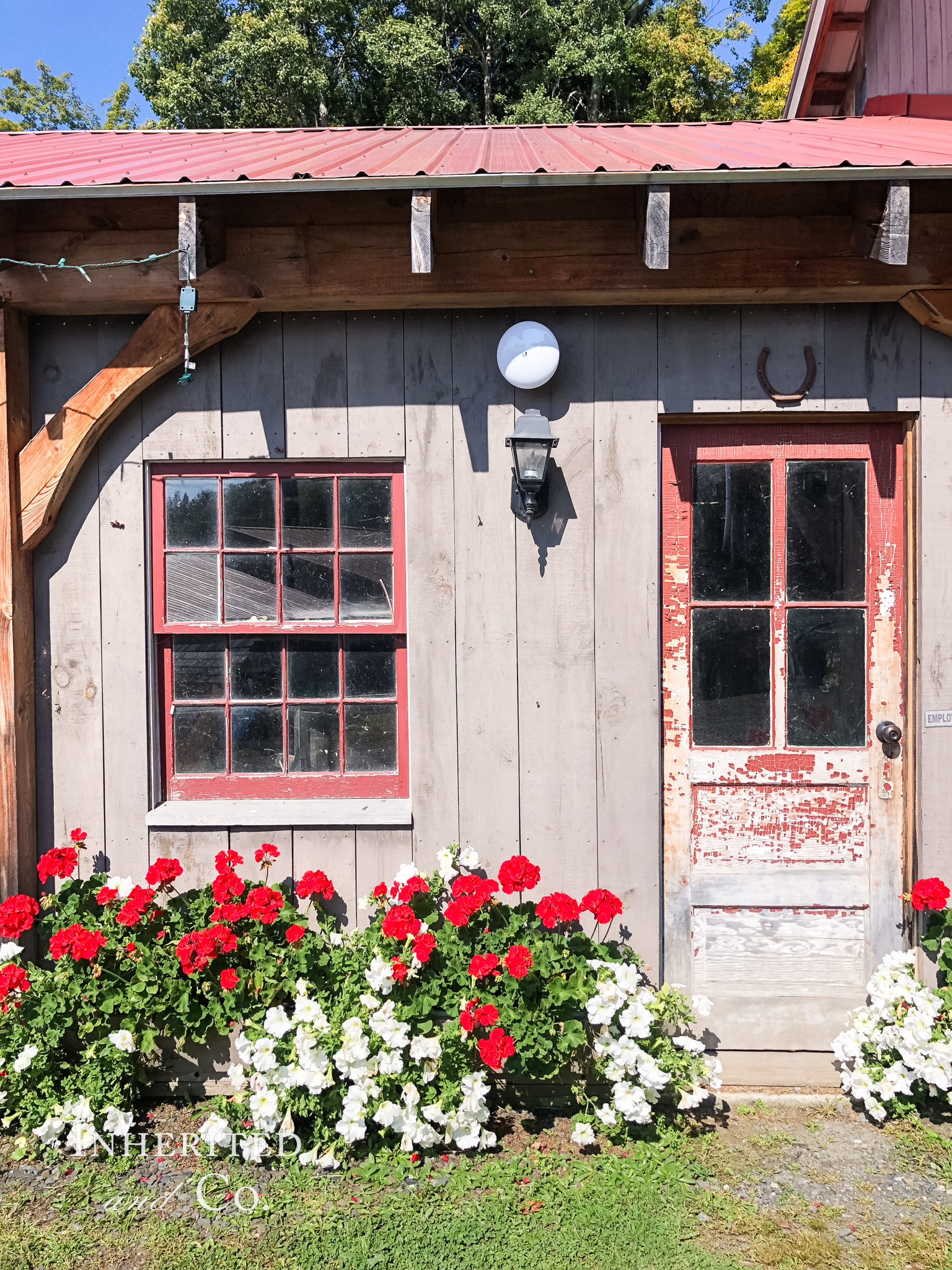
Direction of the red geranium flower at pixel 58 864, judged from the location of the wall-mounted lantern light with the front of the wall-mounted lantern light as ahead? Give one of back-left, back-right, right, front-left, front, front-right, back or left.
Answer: right

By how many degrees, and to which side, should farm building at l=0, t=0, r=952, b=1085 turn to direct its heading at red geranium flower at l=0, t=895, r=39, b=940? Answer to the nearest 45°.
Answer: approximately 90° to its right

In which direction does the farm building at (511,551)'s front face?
toward the camera

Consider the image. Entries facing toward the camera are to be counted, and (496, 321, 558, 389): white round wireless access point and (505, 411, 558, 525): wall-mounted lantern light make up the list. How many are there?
2

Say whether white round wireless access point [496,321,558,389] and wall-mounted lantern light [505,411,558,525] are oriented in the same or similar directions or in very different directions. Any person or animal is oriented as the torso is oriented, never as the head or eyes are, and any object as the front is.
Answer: same or similar directions

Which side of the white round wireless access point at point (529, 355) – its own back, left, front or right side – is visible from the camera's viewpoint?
front

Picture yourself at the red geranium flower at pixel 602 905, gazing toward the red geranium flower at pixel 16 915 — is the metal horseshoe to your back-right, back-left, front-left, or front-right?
back-right
